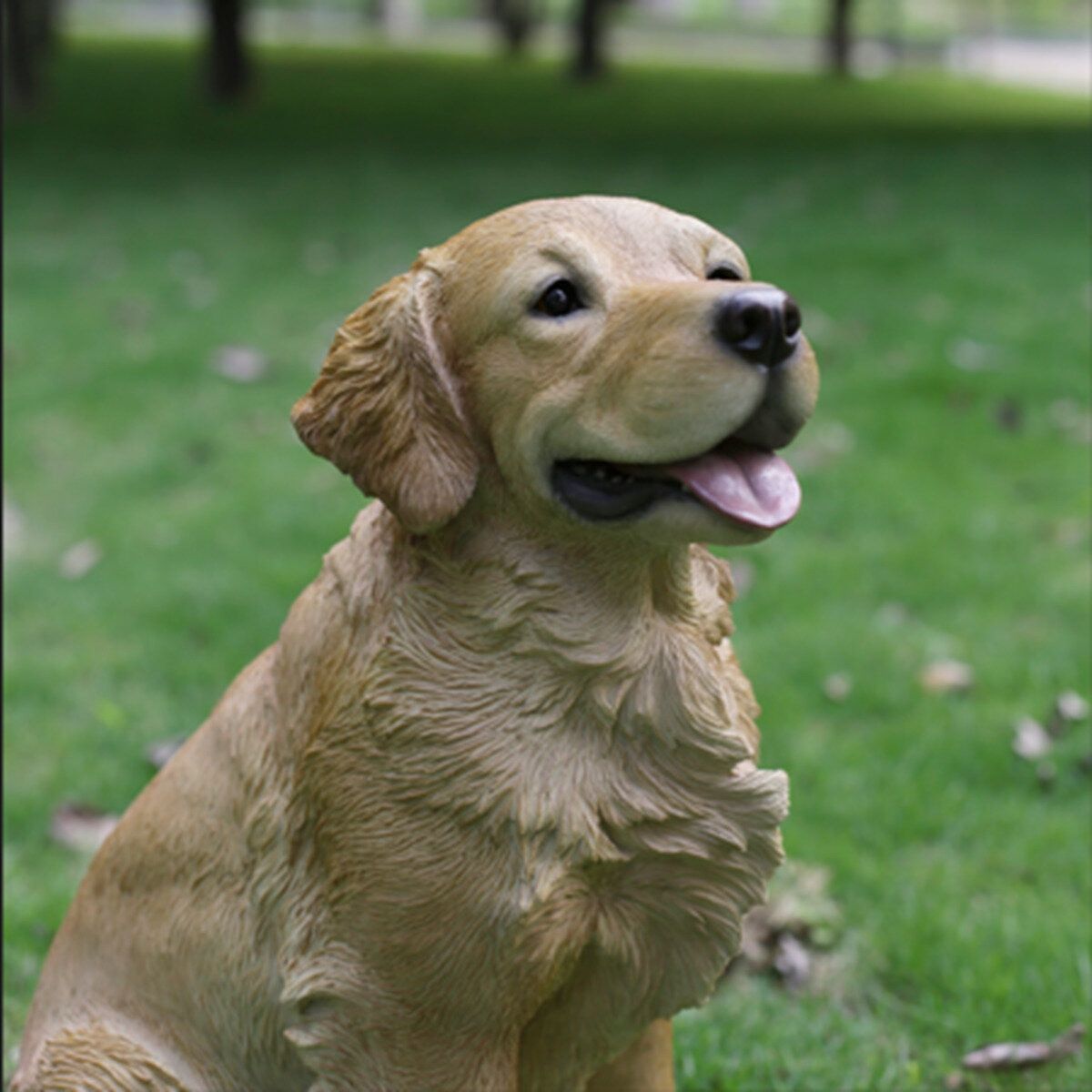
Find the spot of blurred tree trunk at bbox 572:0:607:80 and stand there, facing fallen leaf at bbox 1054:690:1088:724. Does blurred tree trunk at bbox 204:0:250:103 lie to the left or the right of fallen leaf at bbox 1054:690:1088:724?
right

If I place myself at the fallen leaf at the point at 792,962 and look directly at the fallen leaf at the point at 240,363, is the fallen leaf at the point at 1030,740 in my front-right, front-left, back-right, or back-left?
front-right

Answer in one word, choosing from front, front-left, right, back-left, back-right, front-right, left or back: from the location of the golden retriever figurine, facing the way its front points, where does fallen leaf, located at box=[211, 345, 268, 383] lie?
back-left

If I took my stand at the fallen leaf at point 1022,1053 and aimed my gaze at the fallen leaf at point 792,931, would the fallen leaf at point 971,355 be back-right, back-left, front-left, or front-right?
front-right

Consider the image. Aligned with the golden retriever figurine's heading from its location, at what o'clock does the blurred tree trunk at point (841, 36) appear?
The blurred tree trunk is roughly at 8 o'clock from the golden retriever figurine.

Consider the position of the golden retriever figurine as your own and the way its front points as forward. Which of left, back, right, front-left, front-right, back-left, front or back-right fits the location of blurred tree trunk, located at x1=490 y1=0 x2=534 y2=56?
back-left

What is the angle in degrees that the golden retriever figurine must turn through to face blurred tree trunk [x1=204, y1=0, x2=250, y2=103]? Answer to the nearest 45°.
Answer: approximately 135° to its left

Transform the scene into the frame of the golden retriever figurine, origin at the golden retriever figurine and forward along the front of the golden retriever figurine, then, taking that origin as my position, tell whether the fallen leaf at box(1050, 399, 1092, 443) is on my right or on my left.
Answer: on my left

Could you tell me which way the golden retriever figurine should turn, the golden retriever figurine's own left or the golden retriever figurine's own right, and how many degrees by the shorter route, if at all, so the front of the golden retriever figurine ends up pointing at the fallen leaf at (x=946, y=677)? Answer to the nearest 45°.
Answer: approximately 90° to the golden retriever figurine's own left

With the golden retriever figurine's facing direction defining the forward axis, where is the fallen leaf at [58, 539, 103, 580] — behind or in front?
behind

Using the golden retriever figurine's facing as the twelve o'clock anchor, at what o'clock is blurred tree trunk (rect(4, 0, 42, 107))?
The blurred tree trunk is roughly at 7 o'clock from the golden retriever figurine.
